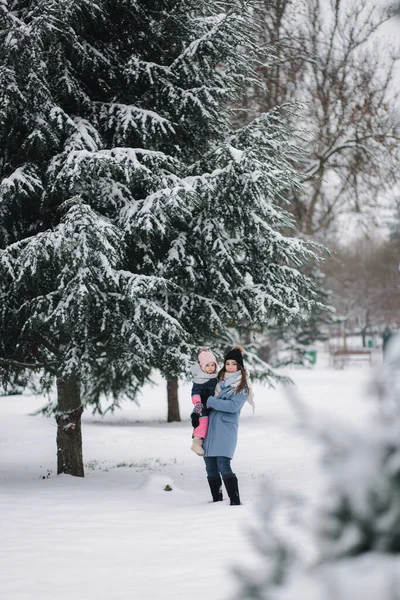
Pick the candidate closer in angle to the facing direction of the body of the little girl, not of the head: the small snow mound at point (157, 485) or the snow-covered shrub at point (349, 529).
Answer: the snow-covered shrub

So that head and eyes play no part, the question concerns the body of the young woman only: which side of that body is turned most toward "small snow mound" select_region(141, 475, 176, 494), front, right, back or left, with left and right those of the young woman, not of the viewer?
right

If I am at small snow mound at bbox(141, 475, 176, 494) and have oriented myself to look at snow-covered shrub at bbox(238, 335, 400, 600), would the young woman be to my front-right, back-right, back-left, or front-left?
front-left

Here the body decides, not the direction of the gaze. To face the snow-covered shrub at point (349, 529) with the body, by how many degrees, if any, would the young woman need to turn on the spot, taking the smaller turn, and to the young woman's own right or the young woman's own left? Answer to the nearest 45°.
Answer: approximately 45° to the young woman's own left

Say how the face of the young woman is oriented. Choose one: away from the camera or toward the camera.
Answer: toward the camera

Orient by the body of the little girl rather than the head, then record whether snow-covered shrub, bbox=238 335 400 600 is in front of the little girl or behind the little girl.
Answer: in front

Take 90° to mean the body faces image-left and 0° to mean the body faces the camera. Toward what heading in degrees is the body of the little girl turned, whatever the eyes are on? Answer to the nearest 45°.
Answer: approximately 315°

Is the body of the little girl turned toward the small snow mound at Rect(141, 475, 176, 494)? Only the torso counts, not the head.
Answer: no
